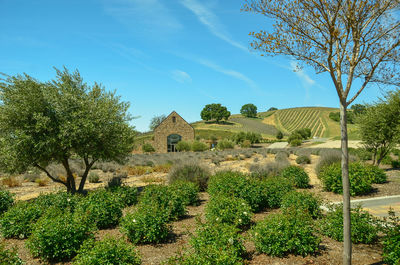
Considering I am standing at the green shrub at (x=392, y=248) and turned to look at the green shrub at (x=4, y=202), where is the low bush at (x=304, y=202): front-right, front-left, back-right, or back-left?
front-right

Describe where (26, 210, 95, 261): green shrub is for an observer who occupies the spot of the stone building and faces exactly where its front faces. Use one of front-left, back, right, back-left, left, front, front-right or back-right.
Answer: front

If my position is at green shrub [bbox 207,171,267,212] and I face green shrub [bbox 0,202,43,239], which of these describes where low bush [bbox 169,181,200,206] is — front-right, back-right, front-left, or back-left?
front-right

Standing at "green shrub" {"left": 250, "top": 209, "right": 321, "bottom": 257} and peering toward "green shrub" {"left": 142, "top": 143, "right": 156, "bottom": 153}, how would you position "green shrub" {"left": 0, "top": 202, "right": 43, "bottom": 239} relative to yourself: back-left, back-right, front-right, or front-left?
front-left

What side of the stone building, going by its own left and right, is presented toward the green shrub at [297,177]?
front

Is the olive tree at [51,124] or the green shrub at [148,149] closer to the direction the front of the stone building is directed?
the olive tree

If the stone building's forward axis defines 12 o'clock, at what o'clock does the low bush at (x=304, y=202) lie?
The low bush is roughly at 12 o'clock from the stone building.

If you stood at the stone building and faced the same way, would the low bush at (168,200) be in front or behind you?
in front

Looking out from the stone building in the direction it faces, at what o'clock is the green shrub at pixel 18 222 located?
The green shrub is roughly at 12 o'clock from the stone building.

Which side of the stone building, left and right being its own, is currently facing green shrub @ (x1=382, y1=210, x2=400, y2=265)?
front

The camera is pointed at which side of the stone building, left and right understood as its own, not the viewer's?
front

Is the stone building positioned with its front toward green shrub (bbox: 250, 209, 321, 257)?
yes

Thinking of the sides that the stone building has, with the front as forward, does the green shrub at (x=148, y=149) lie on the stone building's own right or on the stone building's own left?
on the stone building's own right

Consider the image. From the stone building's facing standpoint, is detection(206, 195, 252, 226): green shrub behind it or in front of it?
in front

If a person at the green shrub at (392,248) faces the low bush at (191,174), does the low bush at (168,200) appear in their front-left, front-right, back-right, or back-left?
front-left

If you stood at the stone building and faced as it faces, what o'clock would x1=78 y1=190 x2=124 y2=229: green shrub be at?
The green shrub is roughly at 12 o'clock from the stone building.

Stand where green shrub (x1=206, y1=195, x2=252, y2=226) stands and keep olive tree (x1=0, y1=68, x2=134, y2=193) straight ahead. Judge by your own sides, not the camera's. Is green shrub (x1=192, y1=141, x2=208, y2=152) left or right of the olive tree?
right
